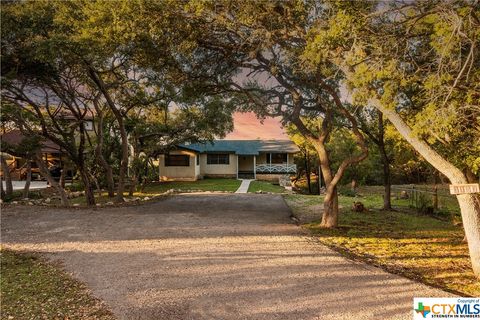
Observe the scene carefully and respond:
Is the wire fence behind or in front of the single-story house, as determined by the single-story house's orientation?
in front

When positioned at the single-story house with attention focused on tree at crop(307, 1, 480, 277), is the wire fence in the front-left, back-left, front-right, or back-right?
front-left

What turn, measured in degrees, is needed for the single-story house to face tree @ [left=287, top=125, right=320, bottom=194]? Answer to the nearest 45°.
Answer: approximately 90° to its left

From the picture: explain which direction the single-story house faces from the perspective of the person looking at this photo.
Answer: facing the viewer

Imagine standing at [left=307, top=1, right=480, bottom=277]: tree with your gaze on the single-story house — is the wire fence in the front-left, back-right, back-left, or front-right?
front-right

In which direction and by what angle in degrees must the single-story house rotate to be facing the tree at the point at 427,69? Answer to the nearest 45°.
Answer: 0° — it already faces it

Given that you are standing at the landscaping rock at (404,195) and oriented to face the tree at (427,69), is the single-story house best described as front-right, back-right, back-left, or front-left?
back-right

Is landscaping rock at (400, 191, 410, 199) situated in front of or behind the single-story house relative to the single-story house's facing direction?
in front

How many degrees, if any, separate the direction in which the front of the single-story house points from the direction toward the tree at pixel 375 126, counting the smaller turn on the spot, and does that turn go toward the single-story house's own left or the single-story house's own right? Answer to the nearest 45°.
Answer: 0° — it already faces it
